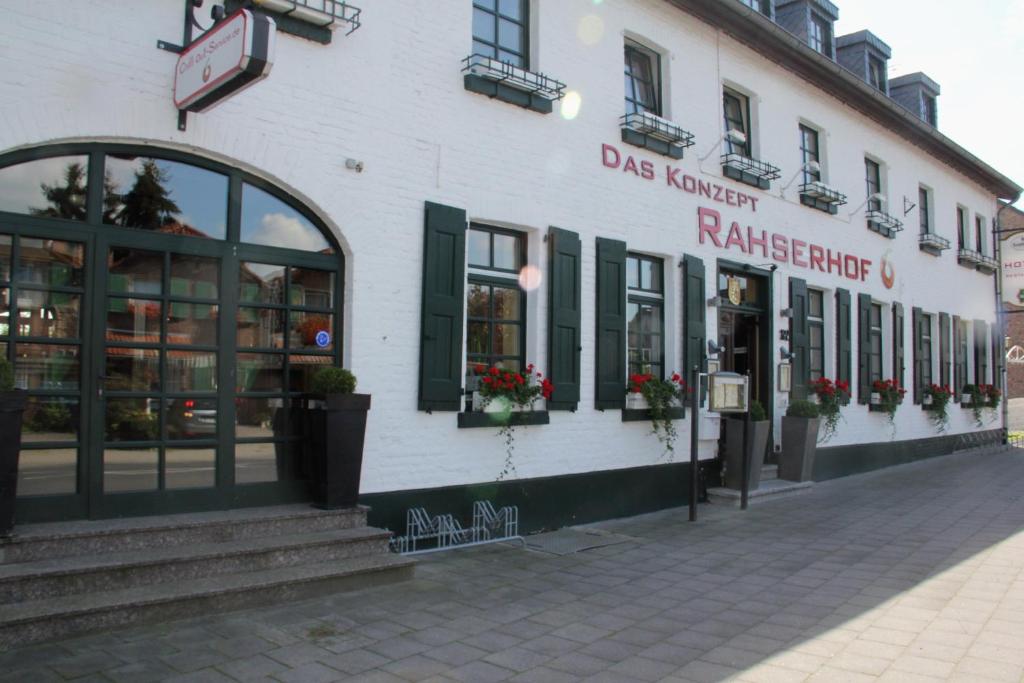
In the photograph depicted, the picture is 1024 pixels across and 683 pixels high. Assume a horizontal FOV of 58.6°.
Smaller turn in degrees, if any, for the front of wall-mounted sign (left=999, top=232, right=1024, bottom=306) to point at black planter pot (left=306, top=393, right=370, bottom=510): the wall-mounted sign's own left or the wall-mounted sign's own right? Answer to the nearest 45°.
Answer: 0° — it already faces it

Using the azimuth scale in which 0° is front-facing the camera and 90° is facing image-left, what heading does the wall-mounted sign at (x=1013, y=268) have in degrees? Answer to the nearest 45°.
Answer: approximately 0°

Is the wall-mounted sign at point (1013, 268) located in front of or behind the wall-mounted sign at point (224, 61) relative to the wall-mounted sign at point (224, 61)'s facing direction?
behind

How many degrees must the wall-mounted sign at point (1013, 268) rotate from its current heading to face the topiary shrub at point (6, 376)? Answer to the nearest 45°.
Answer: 0° — it already faces it

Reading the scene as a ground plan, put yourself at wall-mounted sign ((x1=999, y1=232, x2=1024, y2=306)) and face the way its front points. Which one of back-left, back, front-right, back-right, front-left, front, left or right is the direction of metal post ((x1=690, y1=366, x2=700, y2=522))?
front

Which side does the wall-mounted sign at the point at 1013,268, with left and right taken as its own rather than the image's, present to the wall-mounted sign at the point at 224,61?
front

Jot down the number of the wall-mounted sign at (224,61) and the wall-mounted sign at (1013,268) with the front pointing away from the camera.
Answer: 0

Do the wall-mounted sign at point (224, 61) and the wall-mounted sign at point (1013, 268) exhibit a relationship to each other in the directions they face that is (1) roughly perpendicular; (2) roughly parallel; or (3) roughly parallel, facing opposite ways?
roughly parallel
